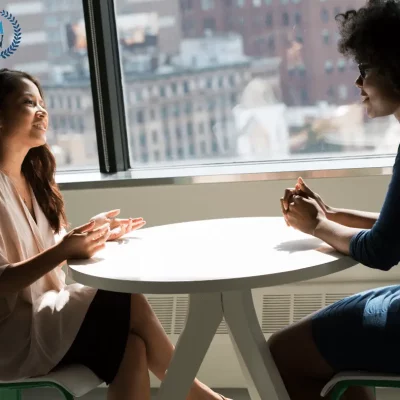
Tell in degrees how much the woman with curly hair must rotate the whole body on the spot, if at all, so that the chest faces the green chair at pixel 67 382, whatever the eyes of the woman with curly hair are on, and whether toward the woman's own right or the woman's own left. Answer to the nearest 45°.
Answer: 0° — they already face it

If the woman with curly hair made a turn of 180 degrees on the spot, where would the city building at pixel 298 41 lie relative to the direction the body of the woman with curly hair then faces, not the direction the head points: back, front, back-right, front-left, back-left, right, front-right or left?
left

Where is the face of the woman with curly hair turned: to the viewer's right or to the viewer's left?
to the viewer's left

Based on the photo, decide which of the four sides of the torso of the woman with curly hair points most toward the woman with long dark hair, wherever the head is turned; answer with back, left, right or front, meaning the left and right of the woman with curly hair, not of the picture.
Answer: front

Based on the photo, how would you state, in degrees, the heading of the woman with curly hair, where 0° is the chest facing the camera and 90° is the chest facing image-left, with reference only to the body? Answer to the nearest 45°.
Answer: approximately 90°

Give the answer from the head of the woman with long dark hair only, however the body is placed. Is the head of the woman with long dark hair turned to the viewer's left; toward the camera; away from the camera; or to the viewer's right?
to the viewer's right
